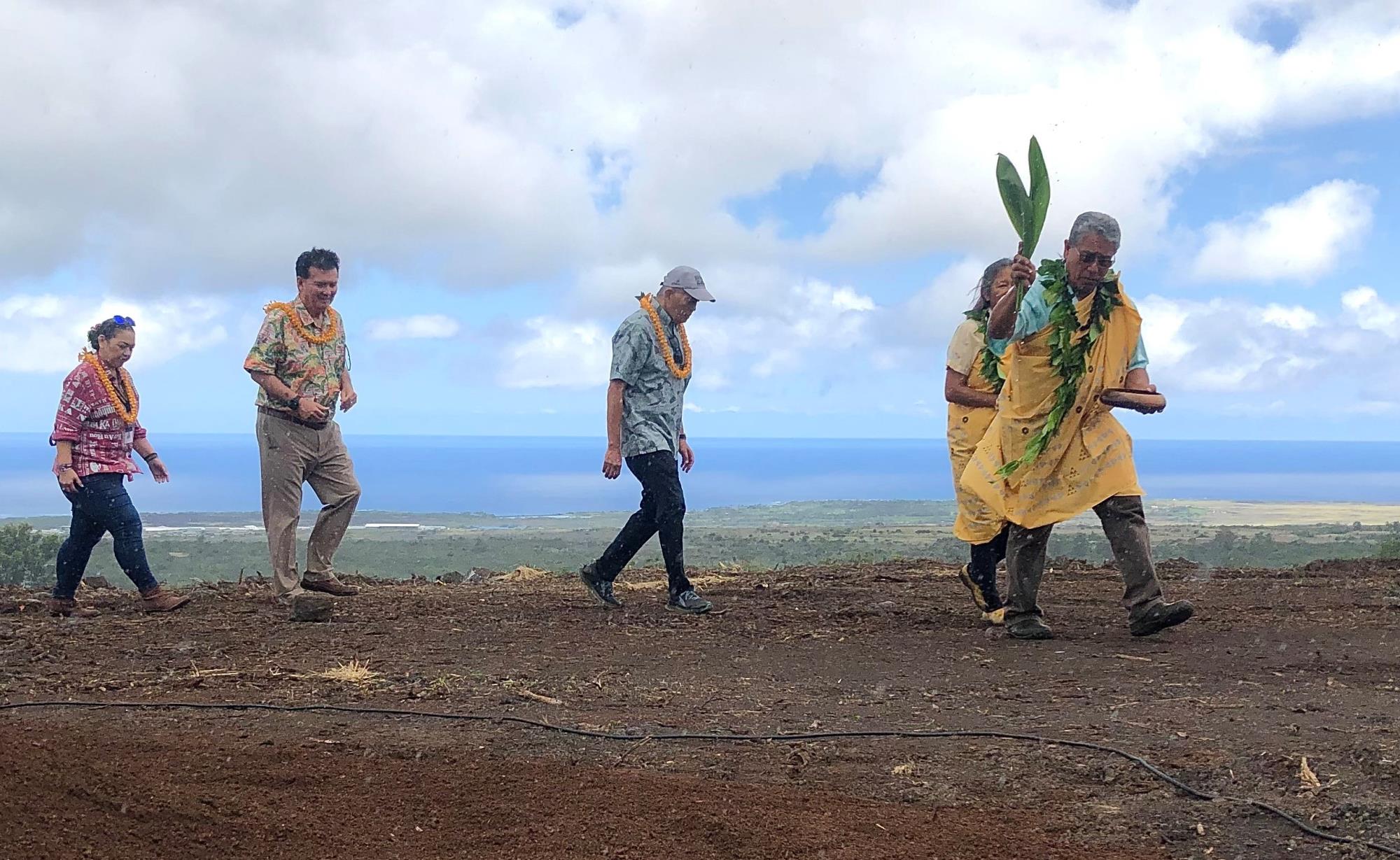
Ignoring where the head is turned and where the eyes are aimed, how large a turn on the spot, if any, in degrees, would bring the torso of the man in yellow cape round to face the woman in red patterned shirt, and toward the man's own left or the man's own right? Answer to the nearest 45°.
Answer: approximately 135° to the man's own right

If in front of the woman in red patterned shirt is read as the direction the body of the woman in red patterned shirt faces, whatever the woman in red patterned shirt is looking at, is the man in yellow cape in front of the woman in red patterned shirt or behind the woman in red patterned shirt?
in front

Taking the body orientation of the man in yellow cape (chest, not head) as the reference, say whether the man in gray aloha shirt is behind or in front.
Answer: behind

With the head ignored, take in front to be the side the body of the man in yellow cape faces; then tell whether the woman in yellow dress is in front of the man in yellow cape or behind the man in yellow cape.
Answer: behind

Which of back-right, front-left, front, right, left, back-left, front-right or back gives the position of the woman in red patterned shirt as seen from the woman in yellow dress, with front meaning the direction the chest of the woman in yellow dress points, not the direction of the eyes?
back-right

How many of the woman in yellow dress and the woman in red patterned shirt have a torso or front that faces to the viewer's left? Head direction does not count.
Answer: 0

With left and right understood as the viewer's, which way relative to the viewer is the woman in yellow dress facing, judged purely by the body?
facing the viewer and to the right of the viewer

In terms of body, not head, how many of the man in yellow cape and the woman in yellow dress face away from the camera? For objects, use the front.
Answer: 0

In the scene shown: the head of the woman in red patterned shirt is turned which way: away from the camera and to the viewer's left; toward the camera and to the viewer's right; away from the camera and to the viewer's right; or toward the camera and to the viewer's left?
toward the camera and to the viewer's right

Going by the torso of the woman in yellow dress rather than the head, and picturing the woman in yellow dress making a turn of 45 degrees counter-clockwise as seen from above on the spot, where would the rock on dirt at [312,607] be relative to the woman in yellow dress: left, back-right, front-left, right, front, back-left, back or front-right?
back

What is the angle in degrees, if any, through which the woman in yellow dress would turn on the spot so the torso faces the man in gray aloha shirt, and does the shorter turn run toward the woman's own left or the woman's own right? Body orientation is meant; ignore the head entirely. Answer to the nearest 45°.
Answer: approximately 135° to the woman's own right

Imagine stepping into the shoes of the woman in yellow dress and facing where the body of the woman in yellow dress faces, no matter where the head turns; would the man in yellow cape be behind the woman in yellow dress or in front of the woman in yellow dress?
in front

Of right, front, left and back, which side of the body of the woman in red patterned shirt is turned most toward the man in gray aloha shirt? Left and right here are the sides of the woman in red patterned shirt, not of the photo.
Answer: front
